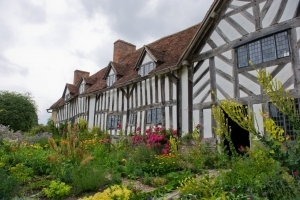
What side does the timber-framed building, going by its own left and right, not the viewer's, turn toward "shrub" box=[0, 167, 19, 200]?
front

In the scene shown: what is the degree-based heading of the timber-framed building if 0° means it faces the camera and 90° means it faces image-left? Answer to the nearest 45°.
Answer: approximately 45°

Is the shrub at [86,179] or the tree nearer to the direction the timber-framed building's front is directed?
the shrub

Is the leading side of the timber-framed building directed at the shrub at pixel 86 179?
yes

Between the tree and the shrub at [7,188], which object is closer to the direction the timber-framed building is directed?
the shrub

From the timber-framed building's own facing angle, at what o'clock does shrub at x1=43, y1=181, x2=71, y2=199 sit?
The shrub is roughly at 12 o'clock from the timber-framed building.

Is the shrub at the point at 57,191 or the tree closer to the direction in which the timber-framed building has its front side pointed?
the shrub

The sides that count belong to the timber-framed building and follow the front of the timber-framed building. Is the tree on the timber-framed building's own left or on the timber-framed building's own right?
on the timber-framed building's own right

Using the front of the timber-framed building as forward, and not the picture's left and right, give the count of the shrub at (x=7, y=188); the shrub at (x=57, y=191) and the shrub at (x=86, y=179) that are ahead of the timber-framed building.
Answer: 3
